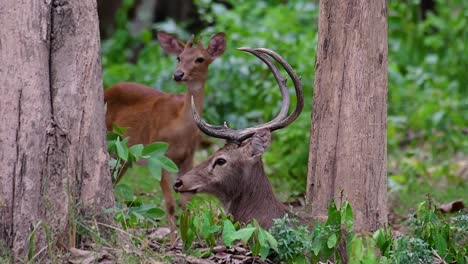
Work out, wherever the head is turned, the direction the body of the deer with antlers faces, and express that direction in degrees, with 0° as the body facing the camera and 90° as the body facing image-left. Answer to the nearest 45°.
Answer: approximately 90°

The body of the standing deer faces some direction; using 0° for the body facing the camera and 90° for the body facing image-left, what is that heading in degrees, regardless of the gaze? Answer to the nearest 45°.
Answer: approximately 315°

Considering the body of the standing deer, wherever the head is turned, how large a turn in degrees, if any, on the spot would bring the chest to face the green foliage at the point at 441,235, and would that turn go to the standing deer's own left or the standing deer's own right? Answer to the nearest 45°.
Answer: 0° — it already faces it

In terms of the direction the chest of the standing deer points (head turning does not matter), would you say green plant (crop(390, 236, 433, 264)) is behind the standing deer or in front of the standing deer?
in front

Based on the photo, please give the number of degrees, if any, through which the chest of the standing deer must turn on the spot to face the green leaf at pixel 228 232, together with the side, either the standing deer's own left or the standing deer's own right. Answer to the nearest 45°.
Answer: approximately 45° to the standing deer's own right

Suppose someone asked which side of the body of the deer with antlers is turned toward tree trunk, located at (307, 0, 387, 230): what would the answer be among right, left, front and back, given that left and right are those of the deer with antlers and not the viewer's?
back

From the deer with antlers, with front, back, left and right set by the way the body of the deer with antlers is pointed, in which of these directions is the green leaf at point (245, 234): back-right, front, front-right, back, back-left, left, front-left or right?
left

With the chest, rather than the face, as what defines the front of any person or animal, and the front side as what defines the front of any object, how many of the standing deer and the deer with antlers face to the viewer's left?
1
